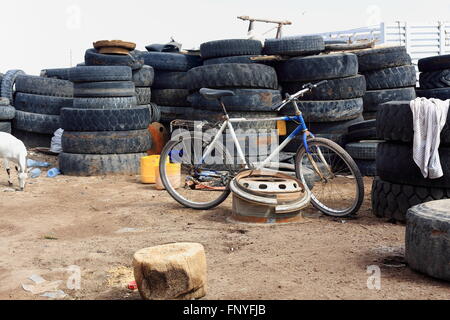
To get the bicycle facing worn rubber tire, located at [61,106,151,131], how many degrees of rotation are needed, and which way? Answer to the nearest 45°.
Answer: approximately 135° to its left

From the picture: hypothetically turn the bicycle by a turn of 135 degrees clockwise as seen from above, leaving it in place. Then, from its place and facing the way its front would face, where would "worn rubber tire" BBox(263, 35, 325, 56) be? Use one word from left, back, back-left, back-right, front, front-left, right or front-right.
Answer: back-right

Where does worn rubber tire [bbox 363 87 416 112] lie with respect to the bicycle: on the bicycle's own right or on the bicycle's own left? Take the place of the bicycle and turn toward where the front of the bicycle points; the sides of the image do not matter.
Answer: on the bicycle's own left

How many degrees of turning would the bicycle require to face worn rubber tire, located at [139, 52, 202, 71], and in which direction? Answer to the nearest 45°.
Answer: approximately 90° to its left

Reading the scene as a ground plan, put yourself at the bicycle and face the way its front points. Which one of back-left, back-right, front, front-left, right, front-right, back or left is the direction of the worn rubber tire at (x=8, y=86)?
back-left

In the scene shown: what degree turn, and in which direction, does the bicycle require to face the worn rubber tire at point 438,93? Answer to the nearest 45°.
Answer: approximately 45° to its left

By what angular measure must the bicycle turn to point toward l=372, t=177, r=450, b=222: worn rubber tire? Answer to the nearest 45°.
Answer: approximately 45° to its right

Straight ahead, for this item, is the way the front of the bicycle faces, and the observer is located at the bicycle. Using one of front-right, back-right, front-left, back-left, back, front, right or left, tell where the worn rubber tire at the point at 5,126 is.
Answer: back-left

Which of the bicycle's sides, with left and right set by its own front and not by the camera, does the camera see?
right

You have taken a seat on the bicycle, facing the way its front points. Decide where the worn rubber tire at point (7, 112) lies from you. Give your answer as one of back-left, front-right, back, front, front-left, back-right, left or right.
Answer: back-left
